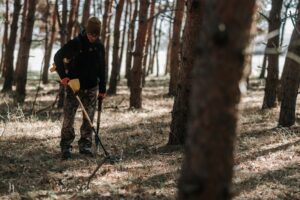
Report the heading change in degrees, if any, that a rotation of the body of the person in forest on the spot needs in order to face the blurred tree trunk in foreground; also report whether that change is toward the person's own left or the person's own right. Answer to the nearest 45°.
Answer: approximately 45° to the person's own right

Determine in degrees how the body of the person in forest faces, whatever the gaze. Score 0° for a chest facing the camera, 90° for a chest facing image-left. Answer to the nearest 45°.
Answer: approximately 315°

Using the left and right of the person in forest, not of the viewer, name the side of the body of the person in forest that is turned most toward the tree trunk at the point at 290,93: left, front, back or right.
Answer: left

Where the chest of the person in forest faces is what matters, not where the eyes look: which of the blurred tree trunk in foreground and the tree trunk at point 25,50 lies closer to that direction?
the blurred tree trunk in foreground

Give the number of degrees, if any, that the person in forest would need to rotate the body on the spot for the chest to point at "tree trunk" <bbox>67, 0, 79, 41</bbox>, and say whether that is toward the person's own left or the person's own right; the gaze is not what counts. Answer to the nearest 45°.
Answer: approximately 135° to the person's own left

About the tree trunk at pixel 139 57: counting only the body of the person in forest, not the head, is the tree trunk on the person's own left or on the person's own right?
on the person's own left

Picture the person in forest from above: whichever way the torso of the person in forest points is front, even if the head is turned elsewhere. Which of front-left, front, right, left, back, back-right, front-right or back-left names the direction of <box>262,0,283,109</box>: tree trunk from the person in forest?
left

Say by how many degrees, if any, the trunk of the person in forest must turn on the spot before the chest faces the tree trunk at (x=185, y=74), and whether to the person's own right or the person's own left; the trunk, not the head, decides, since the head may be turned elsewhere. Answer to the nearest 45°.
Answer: approximately 45° to the person's own left

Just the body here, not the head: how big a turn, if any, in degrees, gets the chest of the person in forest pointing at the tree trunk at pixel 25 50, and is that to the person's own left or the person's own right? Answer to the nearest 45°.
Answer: approximately 135° to the person's own left

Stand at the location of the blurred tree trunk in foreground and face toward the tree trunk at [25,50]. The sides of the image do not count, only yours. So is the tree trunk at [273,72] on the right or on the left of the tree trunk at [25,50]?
right
